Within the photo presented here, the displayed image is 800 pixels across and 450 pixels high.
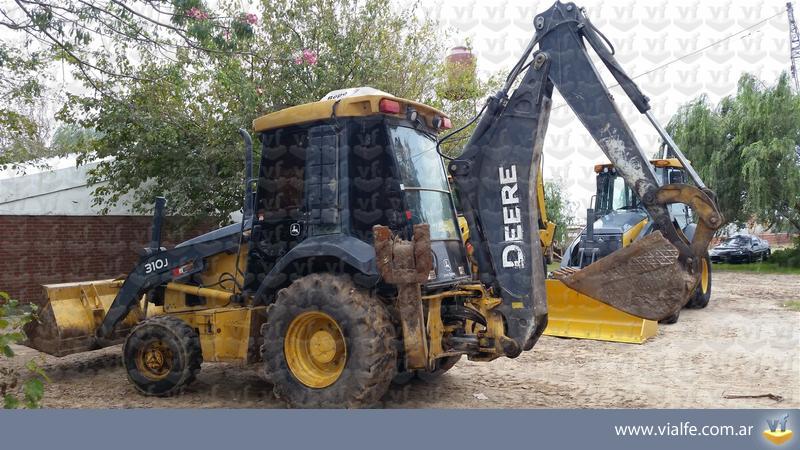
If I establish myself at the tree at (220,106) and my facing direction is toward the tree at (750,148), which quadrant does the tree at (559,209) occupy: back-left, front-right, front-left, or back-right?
front-left

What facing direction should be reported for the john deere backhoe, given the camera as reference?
facing away from the viewer and to the left of the viewer

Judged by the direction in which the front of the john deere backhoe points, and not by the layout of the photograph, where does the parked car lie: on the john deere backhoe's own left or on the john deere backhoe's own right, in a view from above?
on the john deere backhoe's own right

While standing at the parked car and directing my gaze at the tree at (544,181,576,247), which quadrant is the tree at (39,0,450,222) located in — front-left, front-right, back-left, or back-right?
front-left

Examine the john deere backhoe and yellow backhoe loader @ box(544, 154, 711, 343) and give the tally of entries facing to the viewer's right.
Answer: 0

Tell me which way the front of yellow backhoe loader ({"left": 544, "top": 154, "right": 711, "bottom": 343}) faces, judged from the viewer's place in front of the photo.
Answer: facing the viewer and to the left of the viewer
